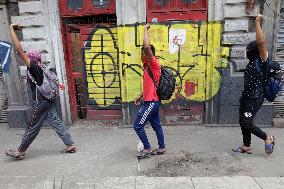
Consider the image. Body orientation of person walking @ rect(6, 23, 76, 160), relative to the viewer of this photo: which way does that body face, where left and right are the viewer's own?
facing to the left of the viewer

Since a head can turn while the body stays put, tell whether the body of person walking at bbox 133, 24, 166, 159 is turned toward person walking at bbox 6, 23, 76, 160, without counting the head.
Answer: yes

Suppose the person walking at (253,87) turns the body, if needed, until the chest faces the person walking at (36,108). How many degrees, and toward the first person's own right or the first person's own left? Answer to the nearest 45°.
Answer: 0° — they already face them

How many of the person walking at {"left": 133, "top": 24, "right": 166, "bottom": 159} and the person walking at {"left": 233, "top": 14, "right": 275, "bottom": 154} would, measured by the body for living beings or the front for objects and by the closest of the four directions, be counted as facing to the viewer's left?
2

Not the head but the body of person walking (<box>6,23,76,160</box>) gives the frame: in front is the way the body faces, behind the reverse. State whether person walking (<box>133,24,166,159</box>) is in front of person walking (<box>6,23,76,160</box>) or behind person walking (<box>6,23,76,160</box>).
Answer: behind

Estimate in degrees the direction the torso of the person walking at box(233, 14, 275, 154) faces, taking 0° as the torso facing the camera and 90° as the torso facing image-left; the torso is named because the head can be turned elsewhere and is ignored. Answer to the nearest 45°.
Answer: approximately 90°

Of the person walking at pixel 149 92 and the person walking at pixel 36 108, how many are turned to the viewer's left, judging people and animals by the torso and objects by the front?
2

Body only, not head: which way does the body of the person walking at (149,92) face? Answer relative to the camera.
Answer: to the viewer's left

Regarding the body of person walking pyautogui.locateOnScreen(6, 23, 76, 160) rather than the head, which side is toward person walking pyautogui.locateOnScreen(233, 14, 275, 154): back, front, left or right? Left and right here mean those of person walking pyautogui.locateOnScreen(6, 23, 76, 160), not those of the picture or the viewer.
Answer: back

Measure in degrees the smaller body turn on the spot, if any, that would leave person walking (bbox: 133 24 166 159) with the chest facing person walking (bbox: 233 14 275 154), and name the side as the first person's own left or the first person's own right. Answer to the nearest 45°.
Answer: approximately 180°
